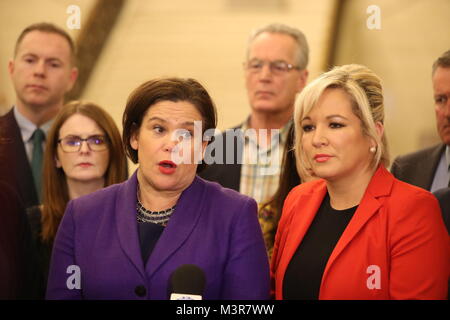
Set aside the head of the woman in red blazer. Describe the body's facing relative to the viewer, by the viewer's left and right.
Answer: facing the viewer and to the left of the viewer

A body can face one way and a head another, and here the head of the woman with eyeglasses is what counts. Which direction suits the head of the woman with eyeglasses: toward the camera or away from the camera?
toward the camera

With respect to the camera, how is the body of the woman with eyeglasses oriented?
toward the camera

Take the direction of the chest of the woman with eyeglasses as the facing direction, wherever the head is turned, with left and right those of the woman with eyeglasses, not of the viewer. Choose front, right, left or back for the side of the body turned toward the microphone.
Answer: front

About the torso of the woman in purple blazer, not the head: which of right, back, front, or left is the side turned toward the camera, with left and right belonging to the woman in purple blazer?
front

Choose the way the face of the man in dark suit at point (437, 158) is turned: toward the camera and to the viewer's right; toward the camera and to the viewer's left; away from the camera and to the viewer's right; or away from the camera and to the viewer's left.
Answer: toward the camera and to the viewer's left

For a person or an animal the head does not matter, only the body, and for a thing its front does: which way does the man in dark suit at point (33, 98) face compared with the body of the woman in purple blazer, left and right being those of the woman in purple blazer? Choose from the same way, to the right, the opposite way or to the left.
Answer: the same way

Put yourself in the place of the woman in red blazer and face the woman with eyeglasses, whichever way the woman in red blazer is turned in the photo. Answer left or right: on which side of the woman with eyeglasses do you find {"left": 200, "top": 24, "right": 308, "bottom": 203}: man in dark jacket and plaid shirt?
right

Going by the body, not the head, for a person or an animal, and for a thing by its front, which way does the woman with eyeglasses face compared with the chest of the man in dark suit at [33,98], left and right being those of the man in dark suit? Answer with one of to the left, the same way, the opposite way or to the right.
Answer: the same way

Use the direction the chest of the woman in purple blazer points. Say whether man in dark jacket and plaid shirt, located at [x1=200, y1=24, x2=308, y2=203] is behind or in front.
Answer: behind

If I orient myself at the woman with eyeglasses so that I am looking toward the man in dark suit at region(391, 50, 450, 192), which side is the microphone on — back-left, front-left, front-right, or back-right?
front-right
